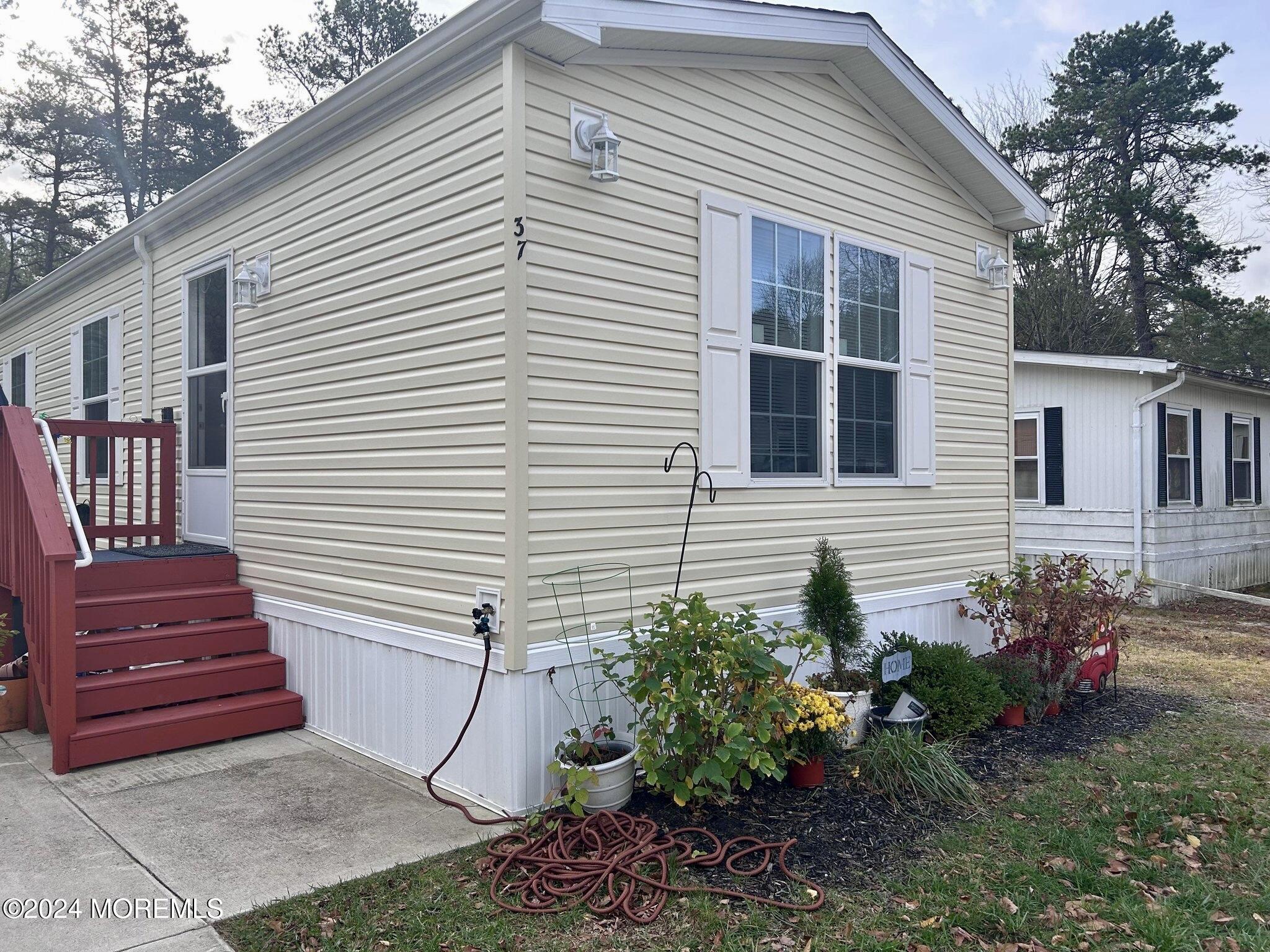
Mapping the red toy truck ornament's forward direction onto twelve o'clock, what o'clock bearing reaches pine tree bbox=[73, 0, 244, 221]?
The pine tree is roughly at 2 o'clock from the red toy truck ornament.

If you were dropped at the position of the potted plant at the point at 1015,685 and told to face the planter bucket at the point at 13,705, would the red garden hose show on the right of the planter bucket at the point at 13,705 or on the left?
left

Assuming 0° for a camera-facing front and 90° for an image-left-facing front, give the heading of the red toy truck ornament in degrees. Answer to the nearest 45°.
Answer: approximately 45°

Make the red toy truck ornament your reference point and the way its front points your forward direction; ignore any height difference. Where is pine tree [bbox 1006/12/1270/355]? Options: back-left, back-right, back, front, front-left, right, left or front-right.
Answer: back-right

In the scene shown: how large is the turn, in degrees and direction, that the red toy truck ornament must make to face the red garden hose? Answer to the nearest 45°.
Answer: approximately 45° to its left

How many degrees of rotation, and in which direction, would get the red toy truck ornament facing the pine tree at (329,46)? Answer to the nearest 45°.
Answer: approximately 90° to its right

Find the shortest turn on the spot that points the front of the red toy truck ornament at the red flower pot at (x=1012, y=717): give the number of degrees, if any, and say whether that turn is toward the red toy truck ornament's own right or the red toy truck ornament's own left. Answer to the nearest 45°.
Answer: approximately 45° to the red toy truck ornament's own left

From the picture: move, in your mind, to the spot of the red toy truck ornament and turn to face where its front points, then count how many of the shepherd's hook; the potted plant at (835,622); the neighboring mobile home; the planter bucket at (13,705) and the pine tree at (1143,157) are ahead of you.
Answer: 3
